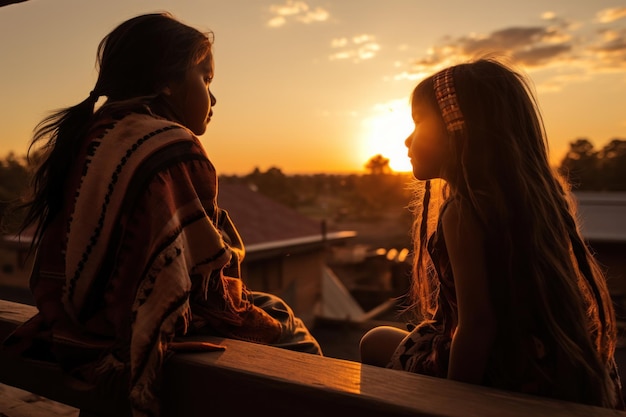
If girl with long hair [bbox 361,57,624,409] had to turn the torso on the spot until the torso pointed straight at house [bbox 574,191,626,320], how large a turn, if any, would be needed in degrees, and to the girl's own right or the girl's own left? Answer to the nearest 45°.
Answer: approximately 90° to the girl's own right

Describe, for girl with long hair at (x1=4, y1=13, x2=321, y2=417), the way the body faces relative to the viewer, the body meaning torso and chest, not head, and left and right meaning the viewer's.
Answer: facing away from the viewer and to the right of the viewer

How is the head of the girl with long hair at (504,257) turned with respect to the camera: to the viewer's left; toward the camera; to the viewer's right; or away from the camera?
to the viewer's left

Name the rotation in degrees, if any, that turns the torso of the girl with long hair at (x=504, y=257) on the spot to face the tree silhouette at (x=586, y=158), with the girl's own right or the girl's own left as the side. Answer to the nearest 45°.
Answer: approximately 90° to the girl's own right

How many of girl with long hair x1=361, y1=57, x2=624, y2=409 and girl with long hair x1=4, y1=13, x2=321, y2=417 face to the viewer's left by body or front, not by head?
1

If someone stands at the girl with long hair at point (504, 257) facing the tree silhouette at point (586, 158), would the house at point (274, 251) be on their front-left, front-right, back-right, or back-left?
front-left

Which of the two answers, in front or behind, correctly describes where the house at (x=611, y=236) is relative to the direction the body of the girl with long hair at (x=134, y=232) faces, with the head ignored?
in front

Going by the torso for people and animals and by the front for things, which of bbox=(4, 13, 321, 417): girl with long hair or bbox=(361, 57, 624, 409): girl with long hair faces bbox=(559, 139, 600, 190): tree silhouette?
bbox=(4, 13, 321, 417): girl with long hair

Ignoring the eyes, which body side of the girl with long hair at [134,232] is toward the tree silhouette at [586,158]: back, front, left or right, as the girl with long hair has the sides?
front

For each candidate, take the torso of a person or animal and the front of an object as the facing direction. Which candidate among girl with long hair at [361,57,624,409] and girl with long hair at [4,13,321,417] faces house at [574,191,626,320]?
girl with long hair at [4,13,321,417]

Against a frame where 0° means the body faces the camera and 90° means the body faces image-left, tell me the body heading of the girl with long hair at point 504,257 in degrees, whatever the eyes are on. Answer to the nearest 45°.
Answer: approximately 90°

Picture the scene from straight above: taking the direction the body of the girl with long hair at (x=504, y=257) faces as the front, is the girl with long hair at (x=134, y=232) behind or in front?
in front

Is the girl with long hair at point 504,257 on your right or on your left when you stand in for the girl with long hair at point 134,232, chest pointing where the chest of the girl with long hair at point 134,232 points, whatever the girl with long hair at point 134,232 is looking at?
on your right

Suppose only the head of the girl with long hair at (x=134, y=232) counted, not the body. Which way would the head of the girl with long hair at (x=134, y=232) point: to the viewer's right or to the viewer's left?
to the viewer's right

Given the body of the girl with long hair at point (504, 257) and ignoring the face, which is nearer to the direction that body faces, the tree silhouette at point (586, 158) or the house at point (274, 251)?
the house
